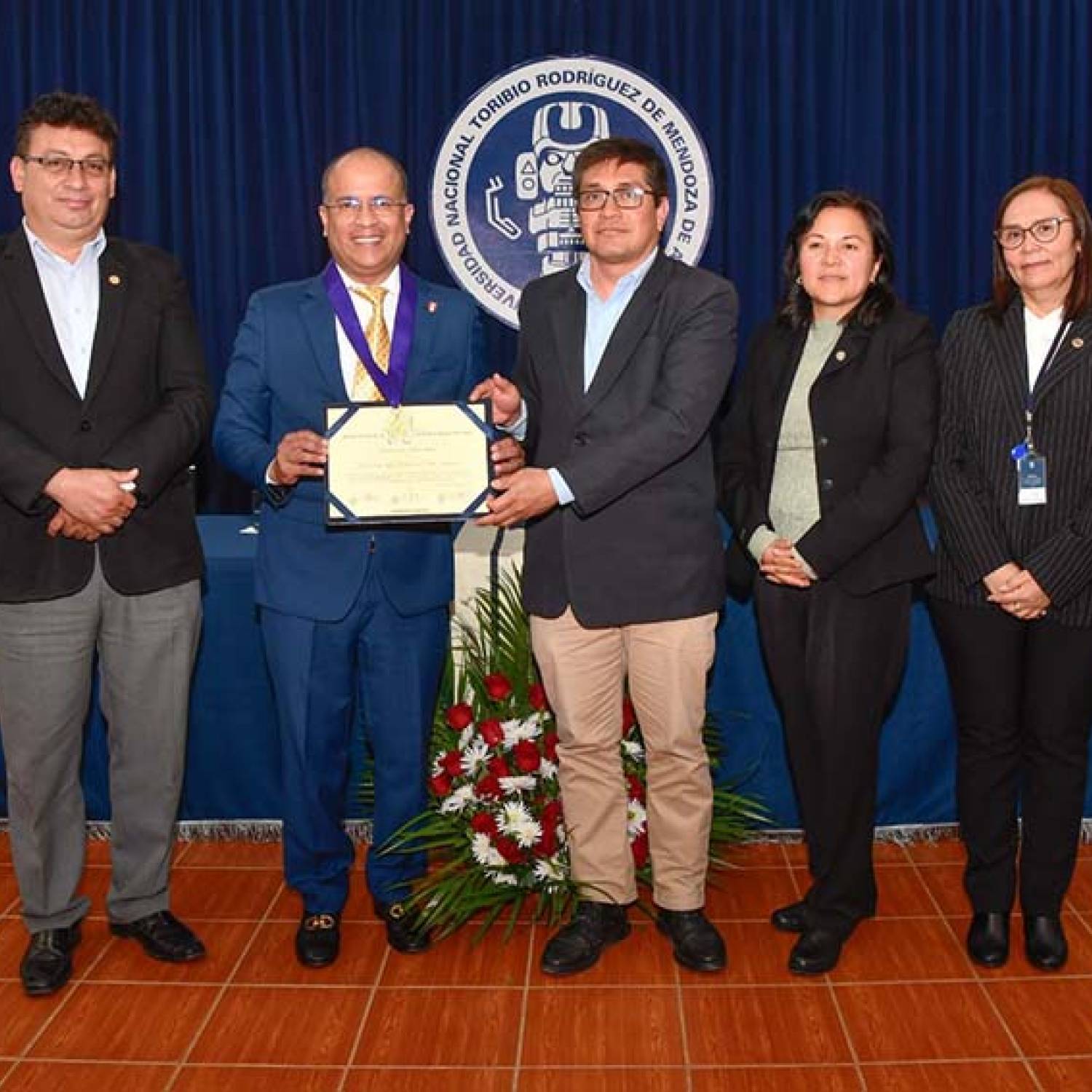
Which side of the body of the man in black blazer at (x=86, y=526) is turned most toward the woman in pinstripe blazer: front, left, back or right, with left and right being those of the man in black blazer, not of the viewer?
left

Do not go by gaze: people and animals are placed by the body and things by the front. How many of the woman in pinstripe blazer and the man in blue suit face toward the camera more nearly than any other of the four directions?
2

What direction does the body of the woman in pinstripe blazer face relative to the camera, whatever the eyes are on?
toward the camera

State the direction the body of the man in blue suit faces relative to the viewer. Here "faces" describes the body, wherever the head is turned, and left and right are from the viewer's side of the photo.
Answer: facing the viewer

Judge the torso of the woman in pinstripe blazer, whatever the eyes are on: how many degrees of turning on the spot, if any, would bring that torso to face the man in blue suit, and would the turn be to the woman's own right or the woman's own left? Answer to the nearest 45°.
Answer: approximately 90° to the woman's own right

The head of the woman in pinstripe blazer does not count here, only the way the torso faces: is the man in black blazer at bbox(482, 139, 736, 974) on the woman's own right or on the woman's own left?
on the woman's own right
